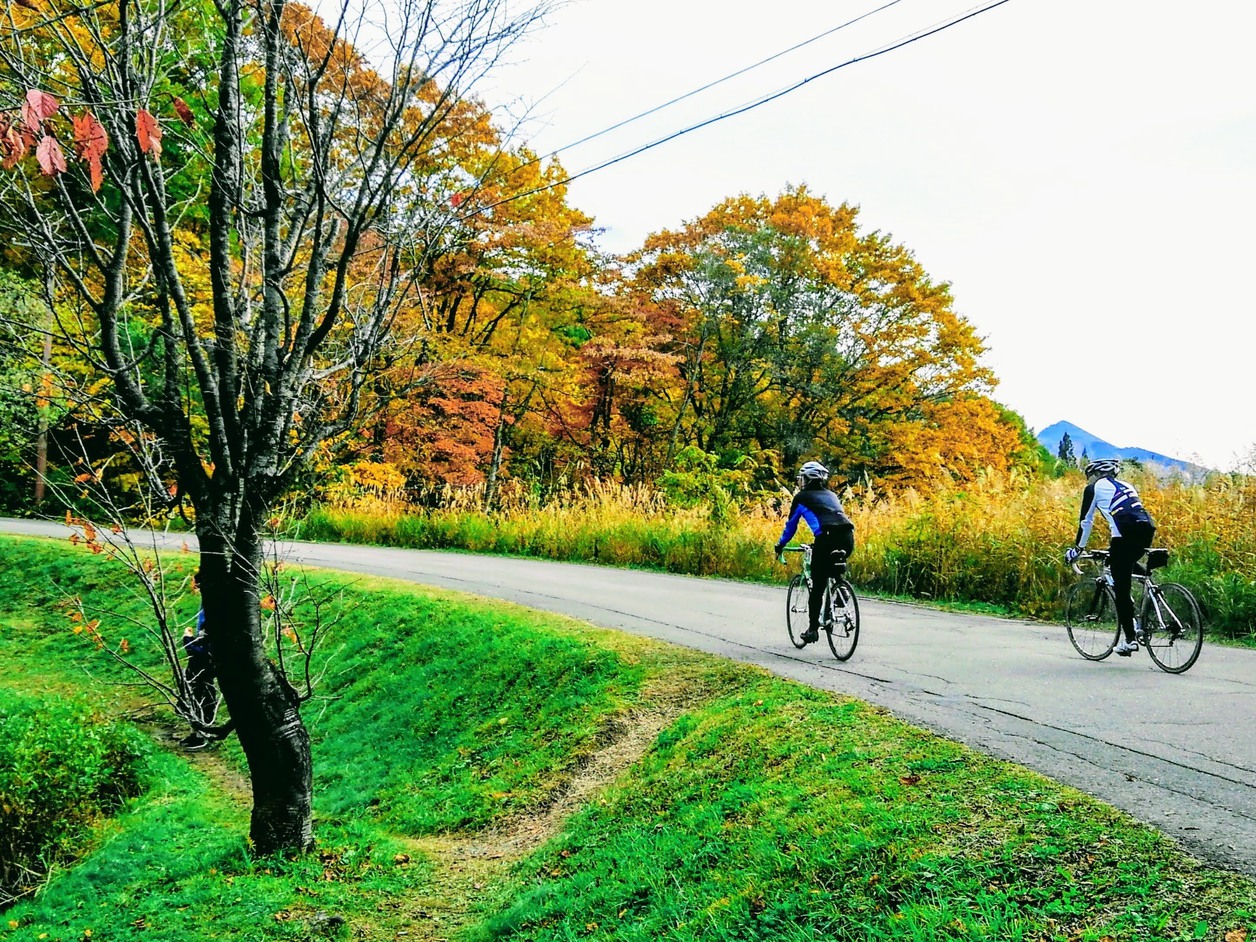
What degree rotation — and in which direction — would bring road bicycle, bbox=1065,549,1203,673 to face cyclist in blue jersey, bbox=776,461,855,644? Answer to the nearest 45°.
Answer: approximately 45° to its left

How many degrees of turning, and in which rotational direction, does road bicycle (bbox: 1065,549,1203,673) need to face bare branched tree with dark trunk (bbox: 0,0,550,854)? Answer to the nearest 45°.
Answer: approximately 90° to its left

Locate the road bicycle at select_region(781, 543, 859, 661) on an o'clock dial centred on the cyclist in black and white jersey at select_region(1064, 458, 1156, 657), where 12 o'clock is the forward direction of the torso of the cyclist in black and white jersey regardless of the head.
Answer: The road bicycle is roughly at 10 o'clock from the cyclist in black and white jersey.

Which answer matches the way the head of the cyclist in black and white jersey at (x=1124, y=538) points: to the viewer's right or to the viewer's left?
to the viewer's left

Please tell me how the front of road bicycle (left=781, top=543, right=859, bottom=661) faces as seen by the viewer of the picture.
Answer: facing away from the viewer and to the left of the viewer

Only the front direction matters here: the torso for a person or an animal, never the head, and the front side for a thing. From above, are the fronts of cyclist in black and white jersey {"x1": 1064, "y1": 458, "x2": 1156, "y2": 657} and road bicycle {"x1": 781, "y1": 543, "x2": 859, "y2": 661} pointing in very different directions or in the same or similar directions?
same or similar directions

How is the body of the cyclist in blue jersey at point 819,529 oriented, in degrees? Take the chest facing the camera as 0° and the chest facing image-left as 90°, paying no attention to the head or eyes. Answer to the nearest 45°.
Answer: approximately 135°

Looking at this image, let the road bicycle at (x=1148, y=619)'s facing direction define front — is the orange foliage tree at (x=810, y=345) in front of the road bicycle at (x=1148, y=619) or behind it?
in front

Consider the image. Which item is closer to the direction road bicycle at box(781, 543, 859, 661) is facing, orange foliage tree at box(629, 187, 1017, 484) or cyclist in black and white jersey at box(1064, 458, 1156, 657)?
the orange foliage tree

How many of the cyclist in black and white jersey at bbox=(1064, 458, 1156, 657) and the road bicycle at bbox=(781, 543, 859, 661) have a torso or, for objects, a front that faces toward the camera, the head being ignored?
0

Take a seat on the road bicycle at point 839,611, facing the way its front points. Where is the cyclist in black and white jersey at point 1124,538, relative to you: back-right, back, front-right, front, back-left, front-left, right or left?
back-right

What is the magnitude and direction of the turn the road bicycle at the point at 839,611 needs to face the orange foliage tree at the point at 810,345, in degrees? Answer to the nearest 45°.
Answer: approximately 45° to its right

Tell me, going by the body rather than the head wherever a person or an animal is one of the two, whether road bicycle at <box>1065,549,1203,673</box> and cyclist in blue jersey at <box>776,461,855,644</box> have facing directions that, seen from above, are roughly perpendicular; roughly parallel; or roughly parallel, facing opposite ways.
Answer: roughly parallel

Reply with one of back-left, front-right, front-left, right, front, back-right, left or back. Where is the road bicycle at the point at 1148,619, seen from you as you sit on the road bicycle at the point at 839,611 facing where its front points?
back-right

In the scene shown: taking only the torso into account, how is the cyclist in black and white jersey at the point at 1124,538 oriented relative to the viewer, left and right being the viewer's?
facing away from the viewer and to the left of the viewer

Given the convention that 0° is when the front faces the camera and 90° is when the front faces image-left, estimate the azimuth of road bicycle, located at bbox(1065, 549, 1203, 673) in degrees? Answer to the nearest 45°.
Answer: approximately 135°
